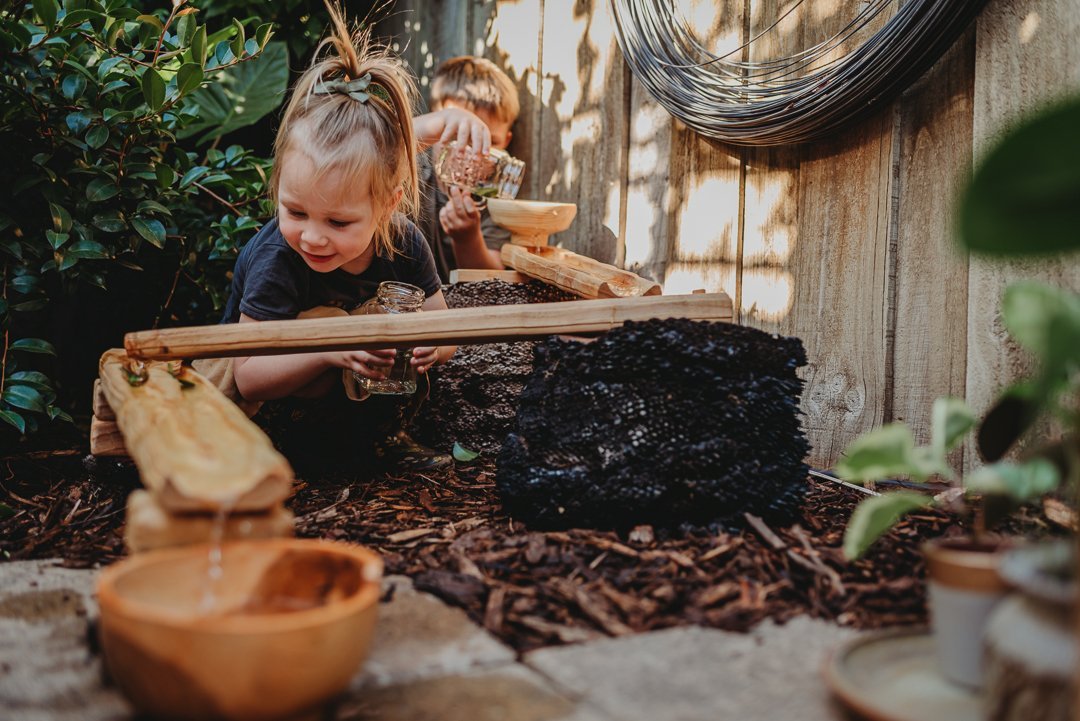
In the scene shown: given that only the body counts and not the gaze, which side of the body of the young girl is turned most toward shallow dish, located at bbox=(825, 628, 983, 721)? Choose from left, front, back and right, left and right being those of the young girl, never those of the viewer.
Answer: front

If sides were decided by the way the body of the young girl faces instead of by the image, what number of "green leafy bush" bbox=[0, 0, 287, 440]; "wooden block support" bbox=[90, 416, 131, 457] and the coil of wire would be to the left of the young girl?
1

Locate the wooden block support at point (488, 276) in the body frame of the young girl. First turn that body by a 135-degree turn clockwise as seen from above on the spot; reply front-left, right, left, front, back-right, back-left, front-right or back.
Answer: right

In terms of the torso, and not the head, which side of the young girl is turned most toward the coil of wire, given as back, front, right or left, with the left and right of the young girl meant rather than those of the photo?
left

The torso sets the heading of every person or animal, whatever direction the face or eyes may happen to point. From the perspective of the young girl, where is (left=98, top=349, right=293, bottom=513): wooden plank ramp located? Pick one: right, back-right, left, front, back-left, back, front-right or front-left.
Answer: front

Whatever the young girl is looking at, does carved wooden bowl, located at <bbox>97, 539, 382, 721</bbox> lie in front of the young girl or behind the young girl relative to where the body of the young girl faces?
in front

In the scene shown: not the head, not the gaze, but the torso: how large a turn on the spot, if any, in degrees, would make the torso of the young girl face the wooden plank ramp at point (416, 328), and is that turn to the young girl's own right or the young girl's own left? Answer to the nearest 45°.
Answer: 0° — they already face it

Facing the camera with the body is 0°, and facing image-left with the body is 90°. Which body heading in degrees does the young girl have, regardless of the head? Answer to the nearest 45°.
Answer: approximately 0°

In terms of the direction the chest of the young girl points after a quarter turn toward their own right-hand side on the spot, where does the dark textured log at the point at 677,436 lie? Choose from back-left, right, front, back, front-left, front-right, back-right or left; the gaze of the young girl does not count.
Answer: back-left

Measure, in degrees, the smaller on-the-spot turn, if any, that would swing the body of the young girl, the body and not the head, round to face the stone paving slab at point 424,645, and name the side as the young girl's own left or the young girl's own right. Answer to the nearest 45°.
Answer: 0° — they already face it
